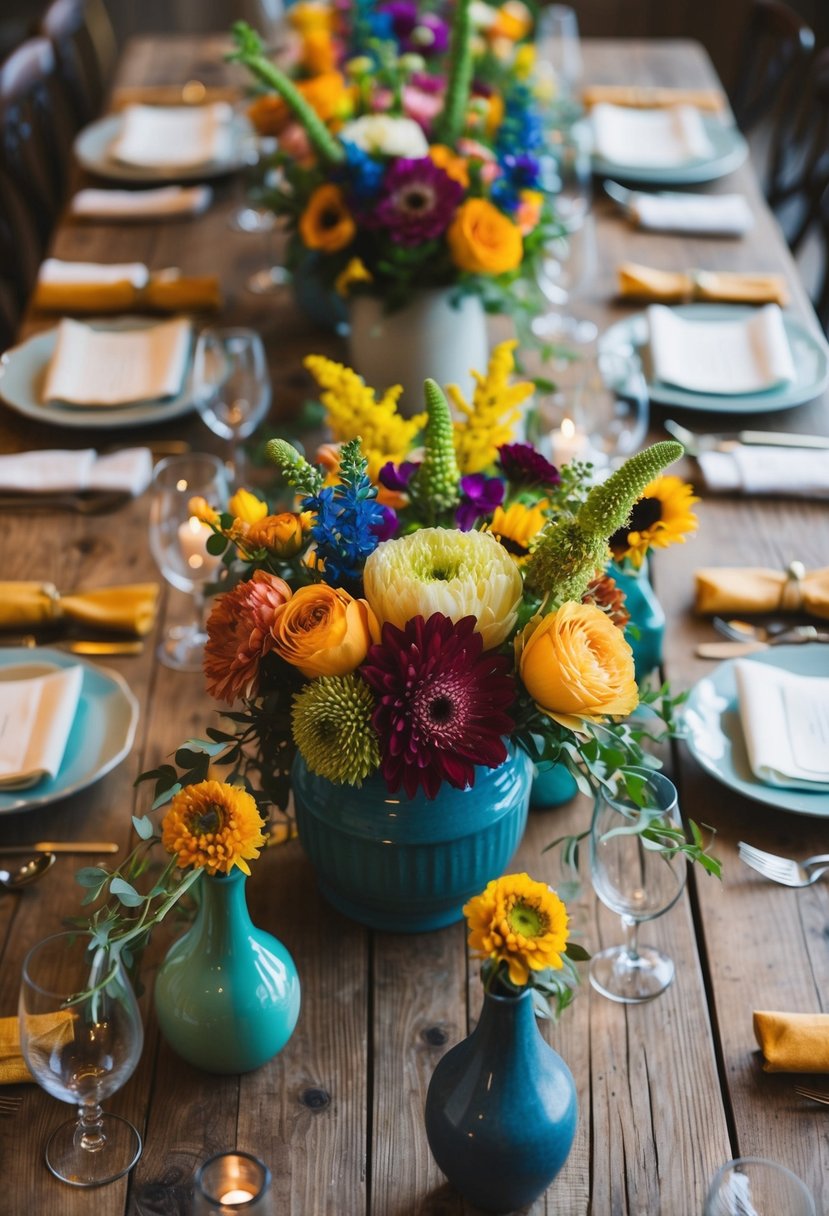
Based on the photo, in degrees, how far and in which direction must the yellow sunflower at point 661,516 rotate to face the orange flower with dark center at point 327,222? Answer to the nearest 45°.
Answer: approximately 90° to its right

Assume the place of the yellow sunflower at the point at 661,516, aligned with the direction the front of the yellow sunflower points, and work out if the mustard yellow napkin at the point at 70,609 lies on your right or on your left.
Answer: on your right

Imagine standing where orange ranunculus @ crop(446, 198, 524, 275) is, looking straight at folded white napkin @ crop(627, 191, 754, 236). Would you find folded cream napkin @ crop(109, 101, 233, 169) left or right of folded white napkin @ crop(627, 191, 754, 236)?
left

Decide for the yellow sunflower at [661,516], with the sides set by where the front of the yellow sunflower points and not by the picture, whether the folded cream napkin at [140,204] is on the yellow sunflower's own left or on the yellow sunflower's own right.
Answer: on the yellow sunflower's own right

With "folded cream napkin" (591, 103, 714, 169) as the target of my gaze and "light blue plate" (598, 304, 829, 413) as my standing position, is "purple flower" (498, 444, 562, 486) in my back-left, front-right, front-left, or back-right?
back-left

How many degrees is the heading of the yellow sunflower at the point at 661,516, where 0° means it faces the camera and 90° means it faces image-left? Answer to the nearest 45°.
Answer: approximately 45°

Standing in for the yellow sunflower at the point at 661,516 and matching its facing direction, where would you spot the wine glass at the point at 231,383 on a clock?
The wine glass is roughly at 3 o'clock from the yellow sunflower.

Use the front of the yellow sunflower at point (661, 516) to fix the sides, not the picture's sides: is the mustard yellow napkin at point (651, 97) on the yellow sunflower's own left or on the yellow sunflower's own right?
on the yellow sunflower's own right

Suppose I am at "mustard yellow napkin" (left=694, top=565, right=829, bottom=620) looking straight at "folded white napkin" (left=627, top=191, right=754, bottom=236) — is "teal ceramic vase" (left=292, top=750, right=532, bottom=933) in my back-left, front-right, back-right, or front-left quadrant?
back-left

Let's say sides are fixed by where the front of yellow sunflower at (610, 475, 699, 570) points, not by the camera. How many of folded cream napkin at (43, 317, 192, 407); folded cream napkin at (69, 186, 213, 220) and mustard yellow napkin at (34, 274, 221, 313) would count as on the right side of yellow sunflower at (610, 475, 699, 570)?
3
